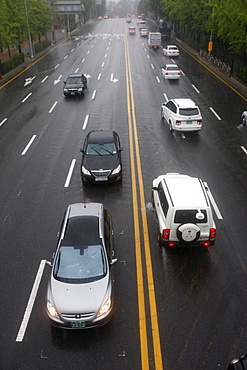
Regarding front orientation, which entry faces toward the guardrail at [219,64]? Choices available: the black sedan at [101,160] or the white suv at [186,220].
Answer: the white suv

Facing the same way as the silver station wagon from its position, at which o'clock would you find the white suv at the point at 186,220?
The white suv is roughly at 8 o'clock from the silver station wagon.

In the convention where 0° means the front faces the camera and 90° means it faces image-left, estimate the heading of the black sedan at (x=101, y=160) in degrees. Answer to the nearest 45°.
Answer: approximately 0°

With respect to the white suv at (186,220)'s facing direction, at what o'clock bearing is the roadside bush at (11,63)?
The roadside bush is roughly at 11 o'clock from the white suv.

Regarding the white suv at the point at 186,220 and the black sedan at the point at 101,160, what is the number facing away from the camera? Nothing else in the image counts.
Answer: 1

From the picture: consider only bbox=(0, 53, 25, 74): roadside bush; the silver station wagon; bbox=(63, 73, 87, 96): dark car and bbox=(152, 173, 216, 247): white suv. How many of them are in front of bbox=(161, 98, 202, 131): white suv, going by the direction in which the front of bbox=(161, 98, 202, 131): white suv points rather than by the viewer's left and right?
2

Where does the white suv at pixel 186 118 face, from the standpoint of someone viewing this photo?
facing away from the viewer and to the left of the viewer

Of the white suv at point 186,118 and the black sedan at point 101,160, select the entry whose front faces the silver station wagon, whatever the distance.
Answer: the black sedan

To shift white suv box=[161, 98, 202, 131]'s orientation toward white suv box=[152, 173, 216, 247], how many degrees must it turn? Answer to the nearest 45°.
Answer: approximately 135° to its left

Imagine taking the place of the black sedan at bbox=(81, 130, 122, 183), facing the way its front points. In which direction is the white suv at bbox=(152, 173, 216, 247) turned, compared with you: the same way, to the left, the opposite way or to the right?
the opposite way

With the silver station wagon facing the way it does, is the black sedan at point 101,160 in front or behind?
behind

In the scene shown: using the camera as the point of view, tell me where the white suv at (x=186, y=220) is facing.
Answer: facing away from the viewer

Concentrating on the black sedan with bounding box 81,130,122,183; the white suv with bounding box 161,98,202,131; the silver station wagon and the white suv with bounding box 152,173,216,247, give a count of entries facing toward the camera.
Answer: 2
